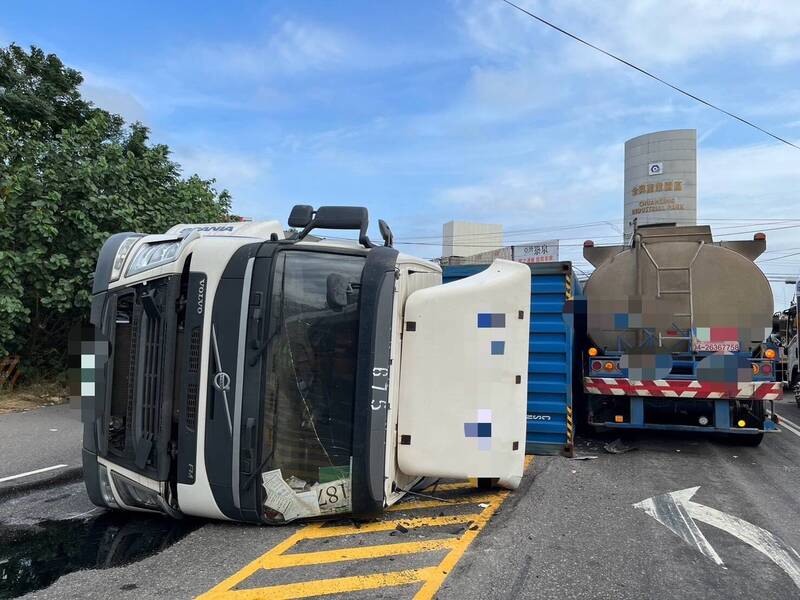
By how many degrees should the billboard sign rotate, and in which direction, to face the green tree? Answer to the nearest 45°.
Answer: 0° — it already faces it

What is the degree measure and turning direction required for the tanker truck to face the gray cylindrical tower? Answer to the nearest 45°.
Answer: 0° — it already faces it

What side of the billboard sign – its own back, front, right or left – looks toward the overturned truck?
front

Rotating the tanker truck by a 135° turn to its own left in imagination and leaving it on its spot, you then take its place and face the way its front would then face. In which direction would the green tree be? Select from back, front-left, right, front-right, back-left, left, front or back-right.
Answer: front-right

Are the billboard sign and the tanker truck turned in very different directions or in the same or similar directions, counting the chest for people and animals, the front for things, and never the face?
very different directions

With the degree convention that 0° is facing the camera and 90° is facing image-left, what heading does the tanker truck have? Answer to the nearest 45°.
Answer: approximately 180°

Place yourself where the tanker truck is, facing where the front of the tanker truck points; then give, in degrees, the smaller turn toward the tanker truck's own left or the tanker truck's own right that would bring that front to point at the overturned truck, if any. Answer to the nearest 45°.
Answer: approximately 135° to the tanker truck's own left

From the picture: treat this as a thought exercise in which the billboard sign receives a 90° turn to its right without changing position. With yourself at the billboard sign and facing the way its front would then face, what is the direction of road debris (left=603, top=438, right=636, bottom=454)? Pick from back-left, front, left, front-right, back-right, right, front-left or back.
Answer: left

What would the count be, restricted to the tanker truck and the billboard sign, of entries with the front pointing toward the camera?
1

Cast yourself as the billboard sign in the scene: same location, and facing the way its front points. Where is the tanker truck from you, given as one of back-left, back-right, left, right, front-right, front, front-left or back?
front

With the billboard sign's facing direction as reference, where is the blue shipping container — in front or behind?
in front

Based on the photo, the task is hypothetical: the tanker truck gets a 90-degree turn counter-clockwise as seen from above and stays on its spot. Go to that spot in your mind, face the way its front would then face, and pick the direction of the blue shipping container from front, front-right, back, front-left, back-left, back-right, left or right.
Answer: front-left

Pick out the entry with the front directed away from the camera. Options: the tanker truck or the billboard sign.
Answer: the tanker truck

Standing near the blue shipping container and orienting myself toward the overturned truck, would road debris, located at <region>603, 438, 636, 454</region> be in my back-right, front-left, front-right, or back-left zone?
back-left

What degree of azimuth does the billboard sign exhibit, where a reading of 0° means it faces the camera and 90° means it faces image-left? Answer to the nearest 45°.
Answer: approximately 0°
